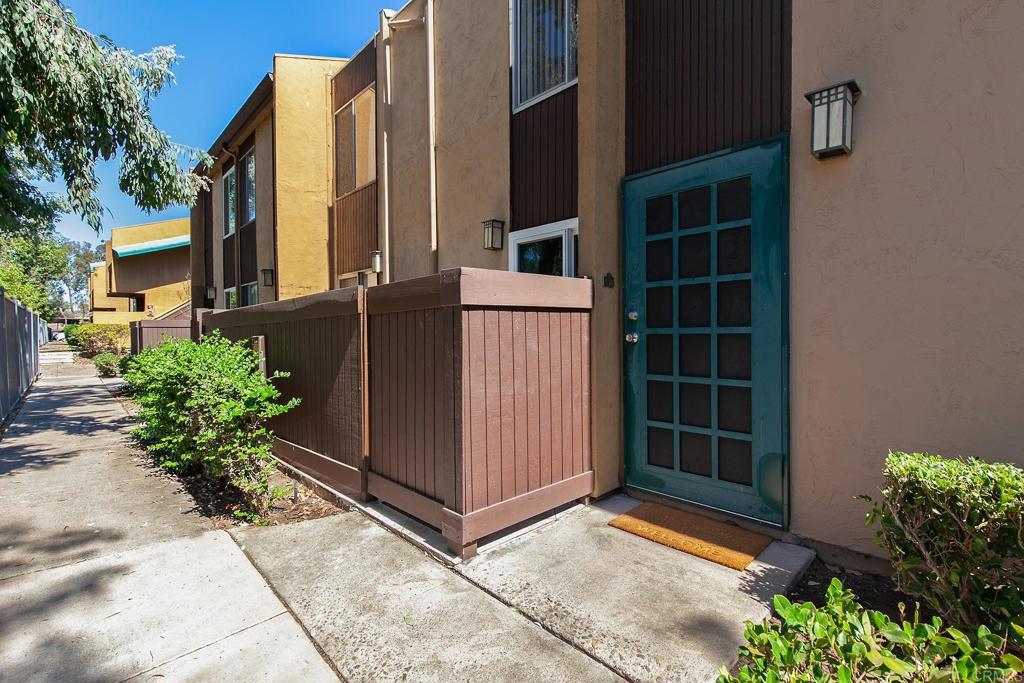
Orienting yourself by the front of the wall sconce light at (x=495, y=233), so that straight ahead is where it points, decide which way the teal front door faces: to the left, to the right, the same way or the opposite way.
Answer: the same way

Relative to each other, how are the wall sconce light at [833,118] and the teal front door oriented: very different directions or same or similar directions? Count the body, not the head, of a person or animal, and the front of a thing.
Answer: same or similar directions

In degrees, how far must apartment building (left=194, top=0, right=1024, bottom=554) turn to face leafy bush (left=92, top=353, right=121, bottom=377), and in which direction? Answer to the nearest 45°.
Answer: approximately 90° to its right

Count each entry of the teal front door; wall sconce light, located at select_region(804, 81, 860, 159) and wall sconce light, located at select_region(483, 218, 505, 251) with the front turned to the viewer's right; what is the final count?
0

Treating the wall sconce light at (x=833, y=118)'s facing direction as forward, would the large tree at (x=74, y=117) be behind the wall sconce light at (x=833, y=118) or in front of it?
in front

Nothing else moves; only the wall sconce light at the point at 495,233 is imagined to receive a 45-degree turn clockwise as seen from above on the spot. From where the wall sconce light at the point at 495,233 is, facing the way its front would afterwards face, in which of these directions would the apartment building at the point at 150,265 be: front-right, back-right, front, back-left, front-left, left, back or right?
front-right

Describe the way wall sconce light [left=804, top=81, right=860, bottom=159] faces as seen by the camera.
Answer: facing the viewer and to the left of the viewer

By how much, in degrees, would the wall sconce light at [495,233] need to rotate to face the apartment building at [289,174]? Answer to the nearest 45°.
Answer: approximately 90° to its right

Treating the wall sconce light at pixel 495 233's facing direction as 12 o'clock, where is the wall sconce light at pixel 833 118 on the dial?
the wall sconce light at pixel 833 118 is roughly at 9 o'clock from the wall sconce light at pixel 495 233.

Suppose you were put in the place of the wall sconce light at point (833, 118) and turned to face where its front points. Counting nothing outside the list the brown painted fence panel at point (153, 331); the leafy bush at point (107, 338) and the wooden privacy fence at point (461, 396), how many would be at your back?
0

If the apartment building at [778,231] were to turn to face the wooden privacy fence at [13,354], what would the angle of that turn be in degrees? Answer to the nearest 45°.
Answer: approximately 45° to its right

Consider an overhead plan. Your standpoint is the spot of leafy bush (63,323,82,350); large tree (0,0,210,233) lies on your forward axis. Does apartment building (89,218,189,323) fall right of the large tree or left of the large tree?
left
